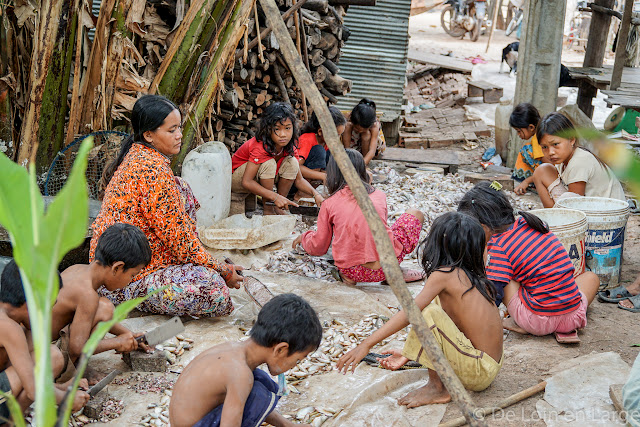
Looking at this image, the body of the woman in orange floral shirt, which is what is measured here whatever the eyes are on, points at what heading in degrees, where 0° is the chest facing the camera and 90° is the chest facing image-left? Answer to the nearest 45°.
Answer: approximately 270°

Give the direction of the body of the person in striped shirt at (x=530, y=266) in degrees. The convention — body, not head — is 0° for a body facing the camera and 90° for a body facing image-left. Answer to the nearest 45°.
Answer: approximately 135°

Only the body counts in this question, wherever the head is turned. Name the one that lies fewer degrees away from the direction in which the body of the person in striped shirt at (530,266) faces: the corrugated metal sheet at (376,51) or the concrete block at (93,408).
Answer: the corrugated metal sheet

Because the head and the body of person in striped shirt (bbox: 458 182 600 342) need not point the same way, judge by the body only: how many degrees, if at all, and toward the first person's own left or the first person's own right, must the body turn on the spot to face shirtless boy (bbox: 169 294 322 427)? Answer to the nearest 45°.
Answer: approximately 90° to the first person's own left

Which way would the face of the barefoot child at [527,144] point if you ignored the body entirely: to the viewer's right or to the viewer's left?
to the viewer's left

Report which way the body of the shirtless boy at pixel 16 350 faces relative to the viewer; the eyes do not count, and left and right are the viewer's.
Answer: facing to the right of the viewer

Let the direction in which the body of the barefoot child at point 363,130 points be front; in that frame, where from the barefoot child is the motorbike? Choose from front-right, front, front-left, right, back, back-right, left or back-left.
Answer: back

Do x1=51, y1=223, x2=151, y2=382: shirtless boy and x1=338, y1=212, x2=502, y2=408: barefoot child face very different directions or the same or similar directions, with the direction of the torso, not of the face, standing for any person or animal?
very different directions

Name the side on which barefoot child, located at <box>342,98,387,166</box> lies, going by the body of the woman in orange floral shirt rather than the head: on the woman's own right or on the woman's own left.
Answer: on the woman's own left
